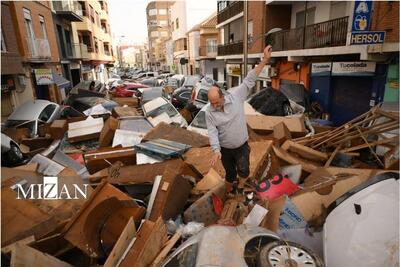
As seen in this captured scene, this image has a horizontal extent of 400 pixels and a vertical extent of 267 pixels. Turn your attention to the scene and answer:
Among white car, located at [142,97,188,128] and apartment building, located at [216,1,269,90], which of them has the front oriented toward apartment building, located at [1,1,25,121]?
apartment building, located at [216,1,269,90]

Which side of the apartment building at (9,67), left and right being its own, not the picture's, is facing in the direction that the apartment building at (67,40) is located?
left

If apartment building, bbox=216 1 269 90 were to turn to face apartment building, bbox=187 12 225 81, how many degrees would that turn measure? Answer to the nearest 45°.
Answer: approximately 135° to its right

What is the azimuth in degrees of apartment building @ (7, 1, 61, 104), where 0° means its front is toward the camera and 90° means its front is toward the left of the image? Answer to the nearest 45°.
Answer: approximately 315°

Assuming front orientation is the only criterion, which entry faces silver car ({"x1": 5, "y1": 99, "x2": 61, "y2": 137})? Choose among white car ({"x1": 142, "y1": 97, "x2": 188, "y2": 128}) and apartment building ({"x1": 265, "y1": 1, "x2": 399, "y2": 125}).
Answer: the apartment building

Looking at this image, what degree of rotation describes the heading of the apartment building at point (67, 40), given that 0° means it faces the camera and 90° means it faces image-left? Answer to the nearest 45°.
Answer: approximately 315°
